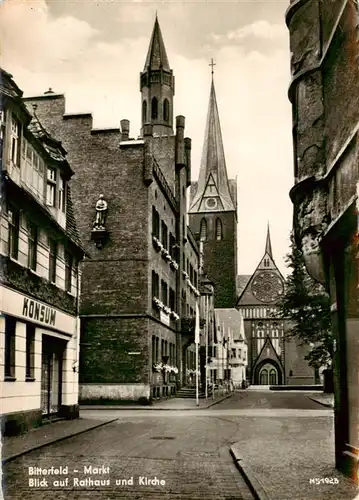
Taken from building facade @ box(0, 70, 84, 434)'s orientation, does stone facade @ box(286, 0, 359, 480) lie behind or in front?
in front

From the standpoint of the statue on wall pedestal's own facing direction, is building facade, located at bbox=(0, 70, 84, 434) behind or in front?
in front

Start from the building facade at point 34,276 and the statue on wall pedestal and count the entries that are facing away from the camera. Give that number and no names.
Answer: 0

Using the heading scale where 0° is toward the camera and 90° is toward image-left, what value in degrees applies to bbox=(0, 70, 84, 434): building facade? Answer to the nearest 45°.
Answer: approximately 315°

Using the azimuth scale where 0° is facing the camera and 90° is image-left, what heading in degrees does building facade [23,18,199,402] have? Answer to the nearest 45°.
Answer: approximately 270°

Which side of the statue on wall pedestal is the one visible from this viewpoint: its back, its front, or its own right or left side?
front

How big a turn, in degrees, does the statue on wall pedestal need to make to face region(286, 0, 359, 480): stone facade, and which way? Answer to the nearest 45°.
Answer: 0° — it already faces it

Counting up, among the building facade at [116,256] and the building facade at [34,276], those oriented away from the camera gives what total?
0
